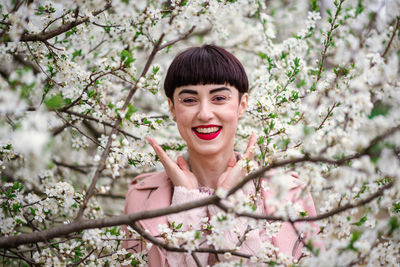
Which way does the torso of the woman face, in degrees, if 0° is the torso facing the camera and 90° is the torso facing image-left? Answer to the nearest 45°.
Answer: approximately 0°
